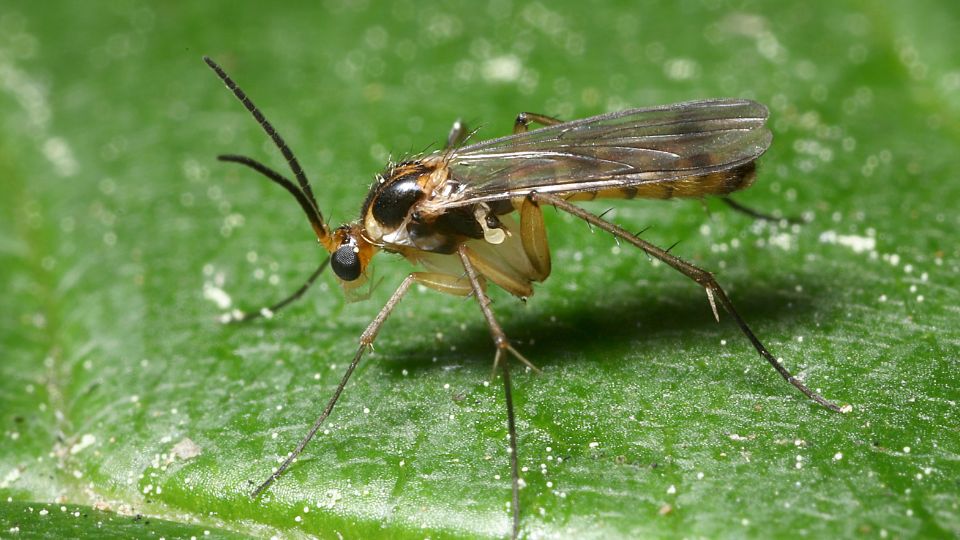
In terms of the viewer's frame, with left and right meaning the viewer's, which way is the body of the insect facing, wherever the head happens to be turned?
facing to the left of the viewer
